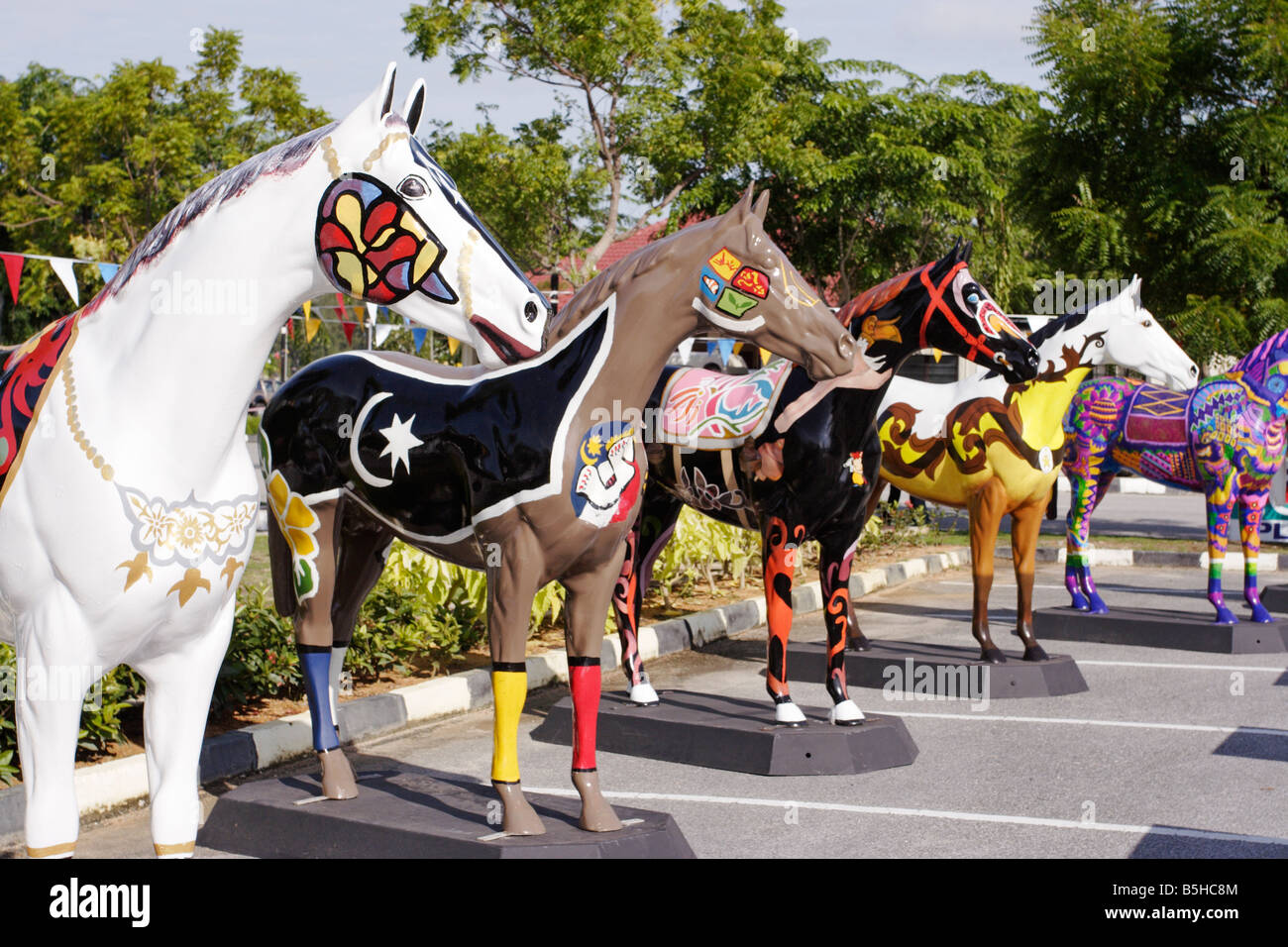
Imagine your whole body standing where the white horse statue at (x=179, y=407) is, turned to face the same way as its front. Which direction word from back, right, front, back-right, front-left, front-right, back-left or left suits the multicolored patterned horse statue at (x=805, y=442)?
left

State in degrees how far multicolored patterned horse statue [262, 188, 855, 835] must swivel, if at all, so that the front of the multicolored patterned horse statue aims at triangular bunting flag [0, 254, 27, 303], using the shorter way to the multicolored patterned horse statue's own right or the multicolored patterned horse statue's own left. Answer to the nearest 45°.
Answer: approximately 180°

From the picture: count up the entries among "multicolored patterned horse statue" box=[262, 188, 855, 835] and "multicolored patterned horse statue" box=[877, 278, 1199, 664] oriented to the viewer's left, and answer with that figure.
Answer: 0

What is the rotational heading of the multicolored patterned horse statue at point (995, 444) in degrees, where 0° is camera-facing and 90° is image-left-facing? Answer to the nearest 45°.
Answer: approximately 315°

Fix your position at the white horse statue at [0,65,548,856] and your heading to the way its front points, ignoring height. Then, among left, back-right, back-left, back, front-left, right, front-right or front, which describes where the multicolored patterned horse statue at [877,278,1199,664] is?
left

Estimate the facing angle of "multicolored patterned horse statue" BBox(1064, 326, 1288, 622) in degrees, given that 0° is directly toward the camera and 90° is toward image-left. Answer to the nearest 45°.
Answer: approximately 315°

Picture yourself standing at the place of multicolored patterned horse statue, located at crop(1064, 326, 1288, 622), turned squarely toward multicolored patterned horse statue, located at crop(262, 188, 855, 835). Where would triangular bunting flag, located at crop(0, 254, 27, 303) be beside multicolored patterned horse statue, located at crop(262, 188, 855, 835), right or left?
right

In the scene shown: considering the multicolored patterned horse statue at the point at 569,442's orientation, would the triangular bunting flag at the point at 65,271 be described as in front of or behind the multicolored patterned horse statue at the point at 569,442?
behind

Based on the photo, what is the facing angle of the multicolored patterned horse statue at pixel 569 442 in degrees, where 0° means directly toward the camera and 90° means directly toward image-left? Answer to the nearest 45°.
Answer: approximately 315°
